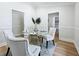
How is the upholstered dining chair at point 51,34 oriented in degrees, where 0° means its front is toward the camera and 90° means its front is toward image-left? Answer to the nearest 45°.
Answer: approximately 45°
